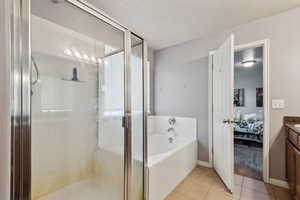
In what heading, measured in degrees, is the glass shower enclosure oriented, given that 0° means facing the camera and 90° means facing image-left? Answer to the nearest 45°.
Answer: approximately 315°

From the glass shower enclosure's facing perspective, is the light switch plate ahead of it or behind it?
ahead

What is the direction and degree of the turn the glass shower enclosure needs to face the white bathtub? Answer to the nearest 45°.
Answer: approximately 45° to its left

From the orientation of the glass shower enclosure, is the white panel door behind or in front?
in front

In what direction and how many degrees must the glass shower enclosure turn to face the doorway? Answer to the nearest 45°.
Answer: approximately 45° to its left
